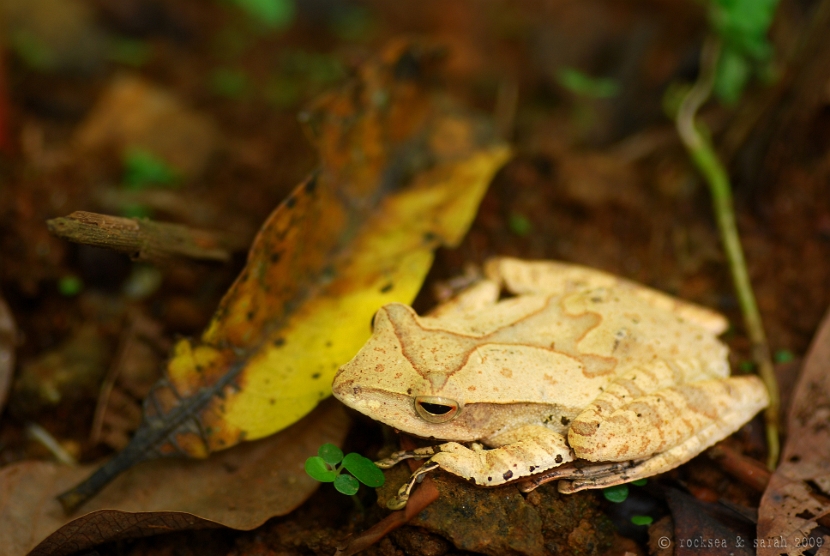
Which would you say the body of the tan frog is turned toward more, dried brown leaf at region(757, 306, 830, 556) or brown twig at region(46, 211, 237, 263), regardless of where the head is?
the brown twig

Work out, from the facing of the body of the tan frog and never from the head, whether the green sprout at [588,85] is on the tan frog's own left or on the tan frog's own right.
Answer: on the tan frog's own right

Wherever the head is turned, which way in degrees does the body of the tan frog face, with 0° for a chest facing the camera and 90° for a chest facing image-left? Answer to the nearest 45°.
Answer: approximately 90°

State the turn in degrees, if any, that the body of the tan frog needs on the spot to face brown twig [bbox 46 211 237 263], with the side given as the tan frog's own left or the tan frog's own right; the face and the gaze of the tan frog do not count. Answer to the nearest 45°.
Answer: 0° — it already faces it

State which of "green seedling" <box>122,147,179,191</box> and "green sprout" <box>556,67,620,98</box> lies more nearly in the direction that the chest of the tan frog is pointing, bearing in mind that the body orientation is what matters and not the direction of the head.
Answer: the green seedling

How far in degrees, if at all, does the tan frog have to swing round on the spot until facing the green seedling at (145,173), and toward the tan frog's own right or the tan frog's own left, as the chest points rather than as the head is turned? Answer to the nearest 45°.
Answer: approximately 45° to the tan frog's own right
